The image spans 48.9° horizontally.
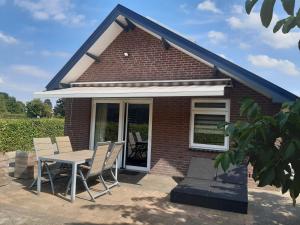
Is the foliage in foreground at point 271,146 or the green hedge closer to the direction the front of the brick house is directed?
the foliage in foreground

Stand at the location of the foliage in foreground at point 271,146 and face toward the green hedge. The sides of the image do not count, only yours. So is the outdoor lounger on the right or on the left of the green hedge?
right

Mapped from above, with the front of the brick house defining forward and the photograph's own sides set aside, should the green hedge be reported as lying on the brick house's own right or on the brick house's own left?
on the brick house's own right

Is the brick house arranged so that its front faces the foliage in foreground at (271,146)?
yes

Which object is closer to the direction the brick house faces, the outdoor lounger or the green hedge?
the outdoor lounger

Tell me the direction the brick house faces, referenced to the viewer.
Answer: facing the viewer

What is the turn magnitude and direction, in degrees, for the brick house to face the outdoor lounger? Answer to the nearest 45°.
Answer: approximately 45° to its left
